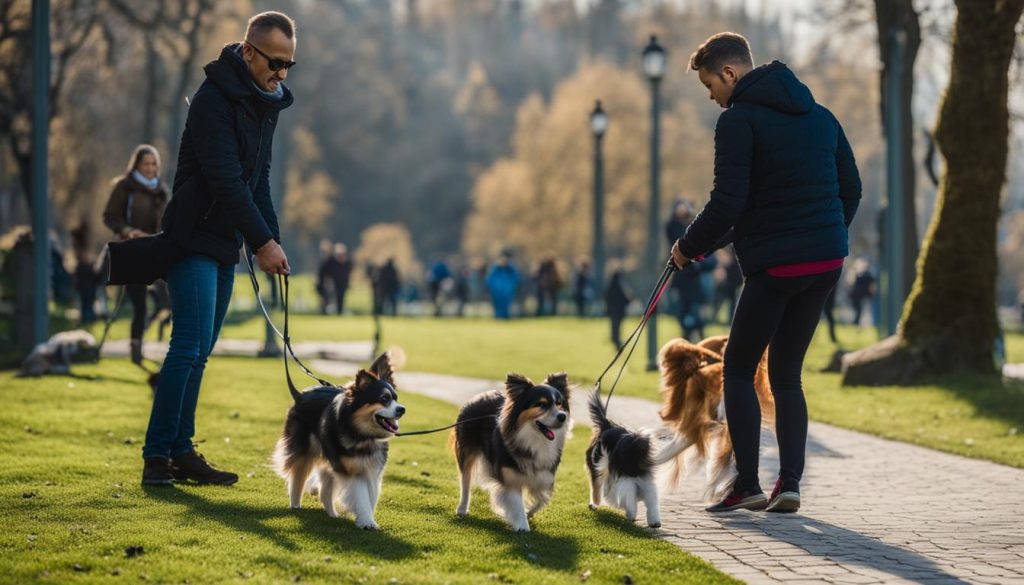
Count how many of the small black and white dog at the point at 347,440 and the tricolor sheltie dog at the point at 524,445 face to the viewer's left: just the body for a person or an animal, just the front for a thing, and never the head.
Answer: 0

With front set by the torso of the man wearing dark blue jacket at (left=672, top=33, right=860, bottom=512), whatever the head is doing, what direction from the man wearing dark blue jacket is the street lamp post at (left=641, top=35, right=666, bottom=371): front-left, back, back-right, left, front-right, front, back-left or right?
front-right

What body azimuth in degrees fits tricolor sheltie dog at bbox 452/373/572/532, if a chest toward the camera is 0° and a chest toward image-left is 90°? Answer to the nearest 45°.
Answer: approximately 315°

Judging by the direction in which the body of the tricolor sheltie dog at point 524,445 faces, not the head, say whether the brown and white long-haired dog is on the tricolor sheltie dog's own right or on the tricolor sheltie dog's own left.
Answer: on the tricolor sheltie dog's own left

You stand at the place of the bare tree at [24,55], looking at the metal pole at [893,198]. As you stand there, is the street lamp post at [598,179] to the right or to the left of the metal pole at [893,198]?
left

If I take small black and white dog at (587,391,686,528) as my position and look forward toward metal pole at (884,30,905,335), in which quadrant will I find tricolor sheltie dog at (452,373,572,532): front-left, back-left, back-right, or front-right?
back-left

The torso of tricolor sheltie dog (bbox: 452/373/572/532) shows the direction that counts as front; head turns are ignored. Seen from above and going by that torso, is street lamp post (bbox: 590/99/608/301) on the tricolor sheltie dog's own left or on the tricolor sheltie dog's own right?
on the tricolor sheltie dog's own left

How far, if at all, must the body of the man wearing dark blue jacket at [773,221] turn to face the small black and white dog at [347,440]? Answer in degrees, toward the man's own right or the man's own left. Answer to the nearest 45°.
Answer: approximately 45° to the man's own left

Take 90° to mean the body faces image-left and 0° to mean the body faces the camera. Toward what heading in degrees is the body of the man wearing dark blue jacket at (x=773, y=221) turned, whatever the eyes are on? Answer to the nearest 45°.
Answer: approximately 135°

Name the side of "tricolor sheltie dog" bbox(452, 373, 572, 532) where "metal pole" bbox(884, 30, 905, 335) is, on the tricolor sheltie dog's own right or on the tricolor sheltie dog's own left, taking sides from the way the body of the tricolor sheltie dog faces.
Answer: on the tricolor sheltie dog's own left

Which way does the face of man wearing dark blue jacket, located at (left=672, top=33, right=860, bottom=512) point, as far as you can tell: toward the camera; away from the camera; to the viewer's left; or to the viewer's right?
to the viewer's left

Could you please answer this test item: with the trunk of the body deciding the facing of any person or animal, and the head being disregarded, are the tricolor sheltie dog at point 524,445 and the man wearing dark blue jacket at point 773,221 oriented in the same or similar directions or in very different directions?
very different directions

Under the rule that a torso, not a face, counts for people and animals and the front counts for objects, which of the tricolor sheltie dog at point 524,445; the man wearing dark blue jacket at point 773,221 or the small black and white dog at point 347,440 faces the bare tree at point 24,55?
the man wearing dark blue jacket
